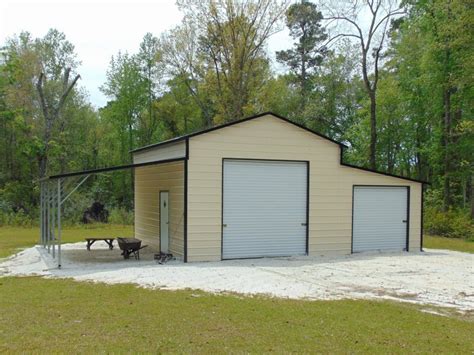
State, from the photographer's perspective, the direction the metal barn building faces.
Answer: facing the viewer and to the right of the viewer

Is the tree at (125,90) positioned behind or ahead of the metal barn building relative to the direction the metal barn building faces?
behind

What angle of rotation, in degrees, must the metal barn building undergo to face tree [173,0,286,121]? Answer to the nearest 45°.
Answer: approximately 135° to its left

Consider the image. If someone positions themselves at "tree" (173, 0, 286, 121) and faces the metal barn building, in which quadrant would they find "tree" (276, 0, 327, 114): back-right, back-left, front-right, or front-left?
back-left

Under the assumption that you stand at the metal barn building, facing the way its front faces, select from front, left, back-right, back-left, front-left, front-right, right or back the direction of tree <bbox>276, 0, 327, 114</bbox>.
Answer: back-left
